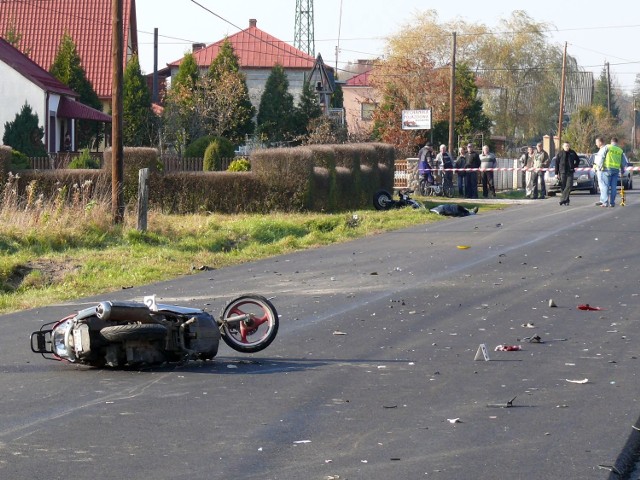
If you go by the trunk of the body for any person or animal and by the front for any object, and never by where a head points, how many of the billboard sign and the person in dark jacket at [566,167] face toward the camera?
2

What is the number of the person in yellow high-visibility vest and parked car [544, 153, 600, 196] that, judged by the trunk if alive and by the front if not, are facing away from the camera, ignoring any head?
1

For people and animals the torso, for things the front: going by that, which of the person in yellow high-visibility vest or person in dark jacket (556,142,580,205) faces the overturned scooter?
the person in dark jacket

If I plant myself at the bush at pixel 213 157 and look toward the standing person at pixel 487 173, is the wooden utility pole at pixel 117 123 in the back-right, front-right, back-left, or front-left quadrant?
back-right

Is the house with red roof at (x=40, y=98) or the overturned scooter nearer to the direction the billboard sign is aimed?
the overturned scooter

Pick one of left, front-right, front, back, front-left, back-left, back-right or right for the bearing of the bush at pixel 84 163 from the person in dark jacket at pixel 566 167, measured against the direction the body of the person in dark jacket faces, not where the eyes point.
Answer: right

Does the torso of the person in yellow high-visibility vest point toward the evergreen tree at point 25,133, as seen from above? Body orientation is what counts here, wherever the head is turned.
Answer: no

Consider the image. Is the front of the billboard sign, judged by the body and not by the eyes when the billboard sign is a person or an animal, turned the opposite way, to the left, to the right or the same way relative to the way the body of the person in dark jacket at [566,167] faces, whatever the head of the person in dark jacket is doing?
the same way

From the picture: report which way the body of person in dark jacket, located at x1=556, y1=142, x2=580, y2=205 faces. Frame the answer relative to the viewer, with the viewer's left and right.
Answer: facing the viewer

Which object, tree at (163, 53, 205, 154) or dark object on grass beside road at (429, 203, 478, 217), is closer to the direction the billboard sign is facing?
the dark object on grass beside road

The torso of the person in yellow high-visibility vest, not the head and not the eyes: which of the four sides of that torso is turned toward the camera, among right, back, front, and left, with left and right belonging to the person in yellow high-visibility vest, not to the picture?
back

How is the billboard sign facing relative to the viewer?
toward the camera

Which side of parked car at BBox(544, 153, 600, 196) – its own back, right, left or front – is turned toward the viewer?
front
